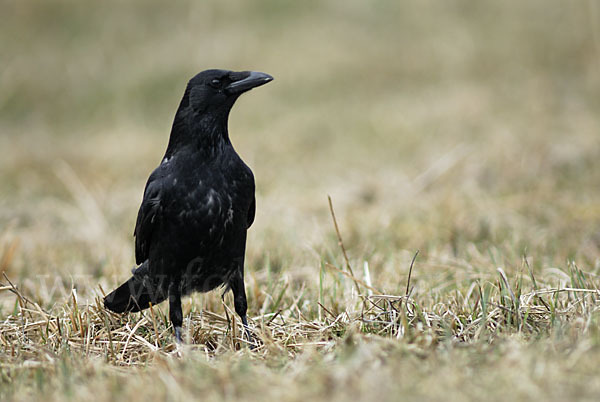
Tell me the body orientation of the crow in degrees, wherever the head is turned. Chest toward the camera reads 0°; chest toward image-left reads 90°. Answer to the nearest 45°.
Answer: approximately 315°
